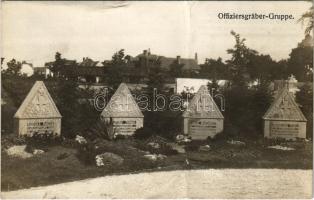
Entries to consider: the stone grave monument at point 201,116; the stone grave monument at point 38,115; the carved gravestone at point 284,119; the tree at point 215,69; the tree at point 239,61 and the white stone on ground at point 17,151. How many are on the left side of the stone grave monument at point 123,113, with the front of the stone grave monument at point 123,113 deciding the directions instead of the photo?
4

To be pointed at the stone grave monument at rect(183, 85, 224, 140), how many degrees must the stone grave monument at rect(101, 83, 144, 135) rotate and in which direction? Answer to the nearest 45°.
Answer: approximately 90° to its left

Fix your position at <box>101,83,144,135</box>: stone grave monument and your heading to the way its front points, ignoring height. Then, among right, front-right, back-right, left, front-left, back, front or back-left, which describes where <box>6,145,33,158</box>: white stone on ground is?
right

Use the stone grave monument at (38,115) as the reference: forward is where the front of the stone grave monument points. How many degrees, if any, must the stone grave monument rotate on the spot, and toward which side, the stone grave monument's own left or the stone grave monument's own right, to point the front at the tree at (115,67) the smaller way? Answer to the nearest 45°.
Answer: approximately 180°

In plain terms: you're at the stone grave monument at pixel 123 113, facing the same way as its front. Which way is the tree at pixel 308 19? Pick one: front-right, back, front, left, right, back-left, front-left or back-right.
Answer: left

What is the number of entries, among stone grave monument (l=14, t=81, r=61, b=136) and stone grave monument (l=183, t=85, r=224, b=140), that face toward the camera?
2

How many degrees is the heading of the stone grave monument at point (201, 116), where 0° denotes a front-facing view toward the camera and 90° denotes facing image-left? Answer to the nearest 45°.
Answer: approximately 0°

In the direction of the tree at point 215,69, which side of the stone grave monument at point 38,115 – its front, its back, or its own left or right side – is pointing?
back

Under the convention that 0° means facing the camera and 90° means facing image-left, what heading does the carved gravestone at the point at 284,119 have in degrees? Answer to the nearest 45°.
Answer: approximately 0°
